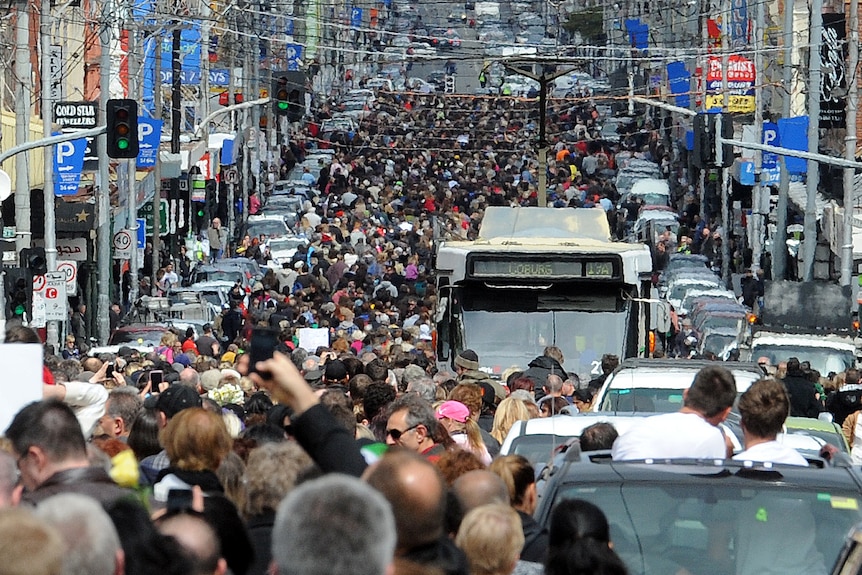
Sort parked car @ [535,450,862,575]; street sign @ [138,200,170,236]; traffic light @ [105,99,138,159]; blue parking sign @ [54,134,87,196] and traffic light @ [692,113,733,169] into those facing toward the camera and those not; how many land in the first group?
4

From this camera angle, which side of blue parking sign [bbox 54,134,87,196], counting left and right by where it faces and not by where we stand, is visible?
front

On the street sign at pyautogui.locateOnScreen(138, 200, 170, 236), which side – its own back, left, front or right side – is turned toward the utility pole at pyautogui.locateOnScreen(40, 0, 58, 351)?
front

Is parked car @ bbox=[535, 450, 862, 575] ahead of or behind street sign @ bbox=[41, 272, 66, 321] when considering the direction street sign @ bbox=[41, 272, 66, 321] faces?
ahead

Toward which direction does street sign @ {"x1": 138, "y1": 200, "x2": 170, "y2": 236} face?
toward the camera

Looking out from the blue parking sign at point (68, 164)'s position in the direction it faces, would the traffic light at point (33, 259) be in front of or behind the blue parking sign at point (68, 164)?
in front

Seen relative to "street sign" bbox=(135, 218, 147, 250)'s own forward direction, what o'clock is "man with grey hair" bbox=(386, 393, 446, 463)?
The man with grey hair is roughly at 12 o'clock from the street sign.

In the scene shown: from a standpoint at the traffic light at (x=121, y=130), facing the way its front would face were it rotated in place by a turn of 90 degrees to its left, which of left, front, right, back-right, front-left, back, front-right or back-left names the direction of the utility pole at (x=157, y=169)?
left

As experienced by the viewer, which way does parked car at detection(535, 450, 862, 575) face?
facing the viewer

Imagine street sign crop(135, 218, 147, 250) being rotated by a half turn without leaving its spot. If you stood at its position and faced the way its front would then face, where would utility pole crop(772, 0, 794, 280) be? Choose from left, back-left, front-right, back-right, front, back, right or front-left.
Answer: right

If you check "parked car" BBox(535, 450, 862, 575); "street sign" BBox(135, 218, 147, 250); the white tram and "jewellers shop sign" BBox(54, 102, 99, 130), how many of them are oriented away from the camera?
0
